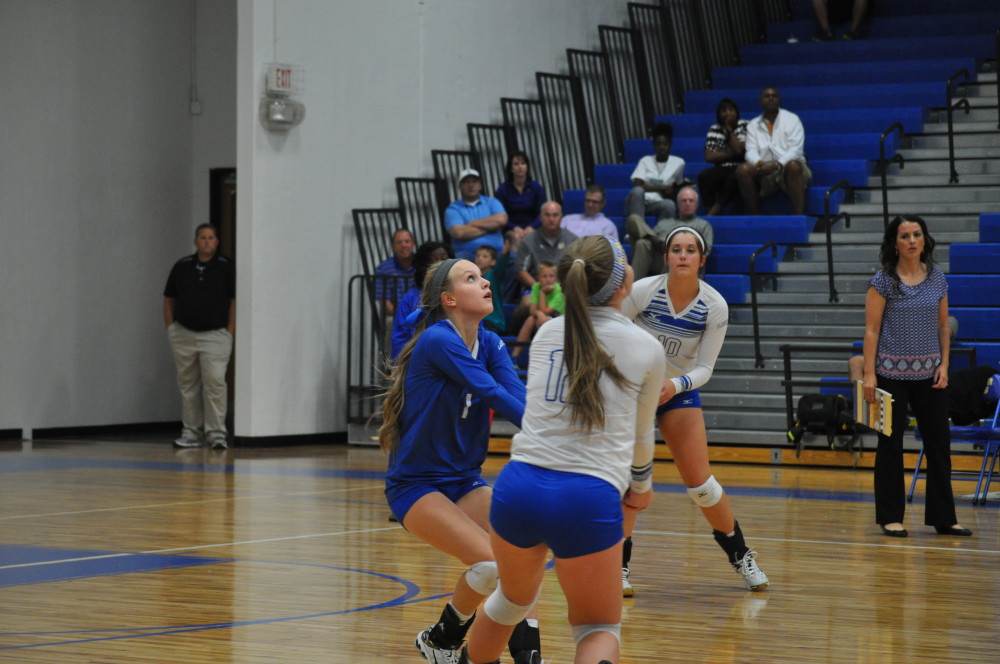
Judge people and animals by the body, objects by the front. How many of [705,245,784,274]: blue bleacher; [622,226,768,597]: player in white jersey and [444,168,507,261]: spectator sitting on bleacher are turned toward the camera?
3

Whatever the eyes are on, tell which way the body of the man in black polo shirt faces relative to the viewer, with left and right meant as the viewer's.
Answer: facing the viewer

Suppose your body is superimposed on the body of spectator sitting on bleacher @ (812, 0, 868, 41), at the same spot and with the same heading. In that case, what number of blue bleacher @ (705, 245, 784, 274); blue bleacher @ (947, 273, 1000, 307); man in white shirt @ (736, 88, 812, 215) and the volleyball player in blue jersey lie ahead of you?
4

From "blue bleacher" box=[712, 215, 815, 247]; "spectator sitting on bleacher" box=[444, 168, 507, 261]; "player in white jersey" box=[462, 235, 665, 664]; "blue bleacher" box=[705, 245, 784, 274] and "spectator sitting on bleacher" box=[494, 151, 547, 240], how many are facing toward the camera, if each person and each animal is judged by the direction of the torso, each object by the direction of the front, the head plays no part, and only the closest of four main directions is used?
4

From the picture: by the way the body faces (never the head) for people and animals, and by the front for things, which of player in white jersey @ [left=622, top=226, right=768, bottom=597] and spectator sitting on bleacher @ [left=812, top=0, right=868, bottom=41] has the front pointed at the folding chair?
the spectator sitting on bleacher

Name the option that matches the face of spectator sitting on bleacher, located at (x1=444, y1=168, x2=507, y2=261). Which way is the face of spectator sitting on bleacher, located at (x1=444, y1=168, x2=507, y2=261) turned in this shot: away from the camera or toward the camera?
toward the camera

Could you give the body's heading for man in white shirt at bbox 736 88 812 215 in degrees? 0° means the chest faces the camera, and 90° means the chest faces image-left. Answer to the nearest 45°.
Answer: approximately 0°

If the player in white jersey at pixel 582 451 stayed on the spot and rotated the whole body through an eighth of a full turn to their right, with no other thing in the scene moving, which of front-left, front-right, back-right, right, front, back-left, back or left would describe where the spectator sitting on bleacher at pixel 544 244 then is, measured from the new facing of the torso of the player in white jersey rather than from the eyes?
left

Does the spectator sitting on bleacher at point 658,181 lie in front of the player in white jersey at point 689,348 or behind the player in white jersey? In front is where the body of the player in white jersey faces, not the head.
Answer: behind

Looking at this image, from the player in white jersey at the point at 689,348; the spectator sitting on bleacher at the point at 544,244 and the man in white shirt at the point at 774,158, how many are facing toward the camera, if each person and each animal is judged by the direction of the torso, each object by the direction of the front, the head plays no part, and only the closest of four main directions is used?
3

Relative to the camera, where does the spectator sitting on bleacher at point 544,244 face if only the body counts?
toward the camera

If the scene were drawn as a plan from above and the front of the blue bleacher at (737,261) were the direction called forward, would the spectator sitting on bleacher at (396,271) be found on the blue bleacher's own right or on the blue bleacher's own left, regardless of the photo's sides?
on the blue bleacher's own right

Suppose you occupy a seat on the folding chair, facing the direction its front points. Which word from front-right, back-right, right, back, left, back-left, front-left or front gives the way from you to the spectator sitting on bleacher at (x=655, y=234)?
right

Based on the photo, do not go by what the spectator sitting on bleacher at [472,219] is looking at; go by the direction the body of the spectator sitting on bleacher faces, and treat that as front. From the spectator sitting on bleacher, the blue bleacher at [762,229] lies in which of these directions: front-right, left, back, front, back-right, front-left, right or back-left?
left

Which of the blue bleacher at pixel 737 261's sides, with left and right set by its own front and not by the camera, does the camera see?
front
